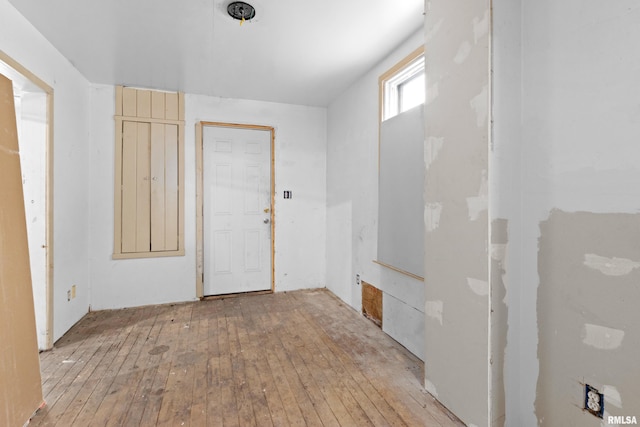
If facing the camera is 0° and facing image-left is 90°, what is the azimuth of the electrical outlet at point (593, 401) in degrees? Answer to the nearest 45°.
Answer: approximately 45°
